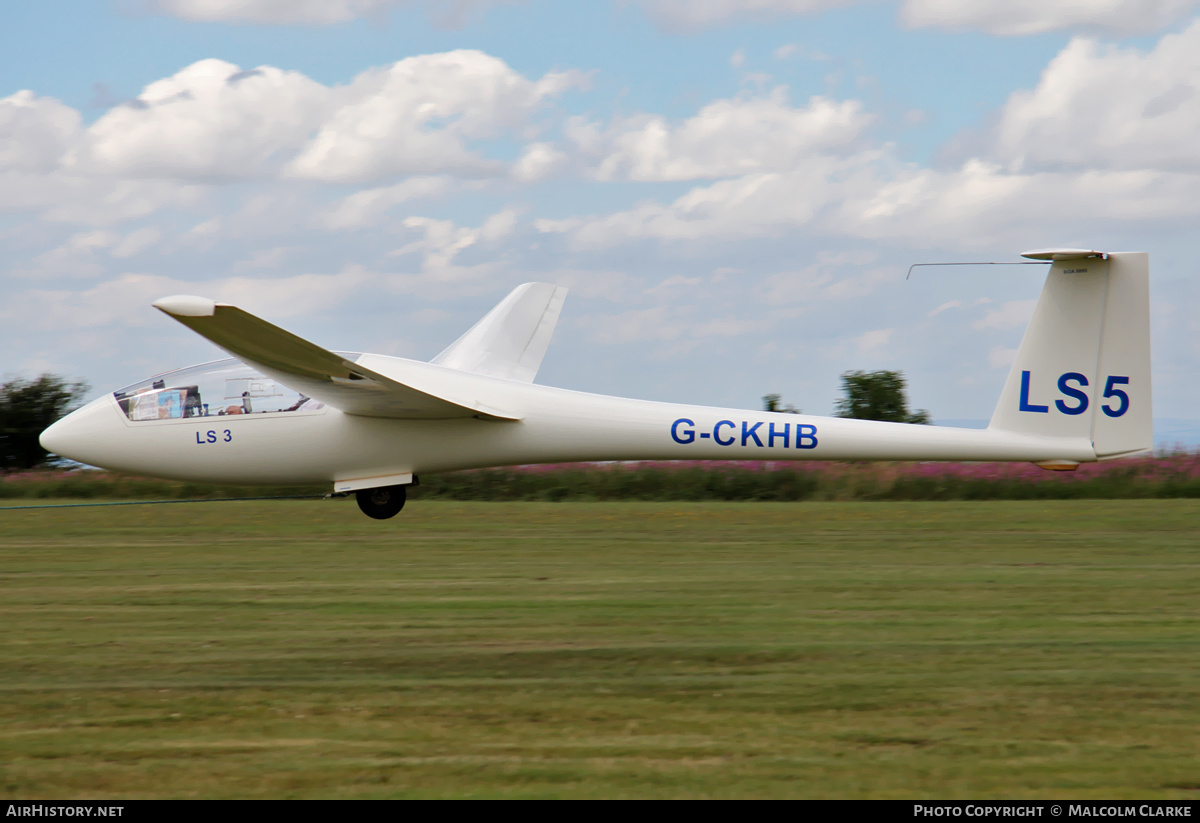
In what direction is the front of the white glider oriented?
to the viewer's left

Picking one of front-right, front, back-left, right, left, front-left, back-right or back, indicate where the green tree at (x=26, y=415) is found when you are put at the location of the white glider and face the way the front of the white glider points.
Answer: front-right

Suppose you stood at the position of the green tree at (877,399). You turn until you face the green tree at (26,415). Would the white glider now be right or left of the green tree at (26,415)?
left

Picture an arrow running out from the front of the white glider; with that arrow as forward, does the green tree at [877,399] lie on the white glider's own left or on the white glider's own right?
on the white glider's own right
